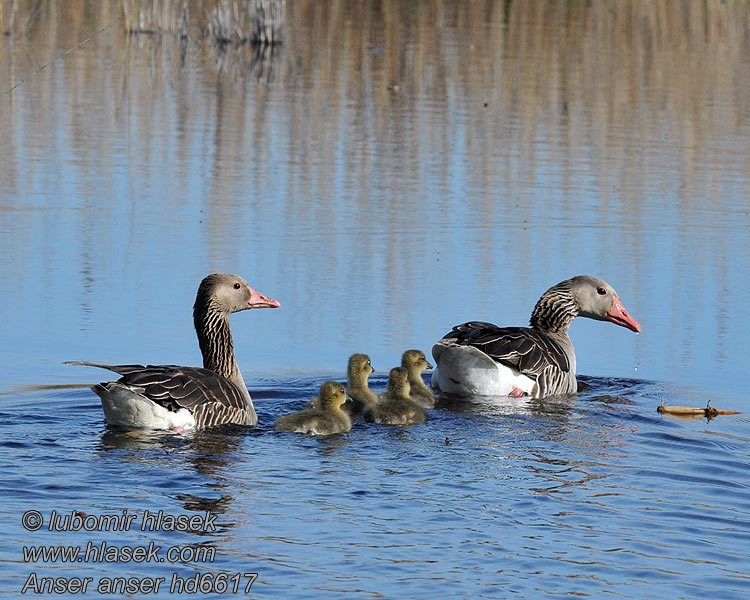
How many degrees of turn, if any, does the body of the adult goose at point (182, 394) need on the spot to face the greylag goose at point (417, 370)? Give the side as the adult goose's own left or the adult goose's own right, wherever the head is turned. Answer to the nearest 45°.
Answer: approximately 45° to the adult goose's own left

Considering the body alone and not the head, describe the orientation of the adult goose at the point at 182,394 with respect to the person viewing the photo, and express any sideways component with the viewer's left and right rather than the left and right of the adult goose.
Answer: facing to the right of the viewer

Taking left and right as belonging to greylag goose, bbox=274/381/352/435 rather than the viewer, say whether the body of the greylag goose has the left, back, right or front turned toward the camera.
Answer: right

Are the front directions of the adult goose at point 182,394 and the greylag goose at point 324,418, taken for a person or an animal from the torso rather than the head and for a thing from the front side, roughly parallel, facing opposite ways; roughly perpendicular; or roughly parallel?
roughly parallel

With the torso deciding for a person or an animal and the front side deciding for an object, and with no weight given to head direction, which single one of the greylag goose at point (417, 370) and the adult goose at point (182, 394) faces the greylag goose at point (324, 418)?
the adult goose

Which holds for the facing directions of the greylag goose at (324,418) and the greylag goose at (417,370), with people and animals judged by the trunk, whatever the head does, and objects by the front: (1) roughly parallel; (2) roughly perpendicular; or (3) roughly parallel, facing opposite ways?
roughly parallel

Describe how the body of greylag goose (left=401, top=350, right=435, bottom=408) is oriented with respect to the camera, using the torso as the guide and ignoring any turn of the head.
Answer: to the viewer's right

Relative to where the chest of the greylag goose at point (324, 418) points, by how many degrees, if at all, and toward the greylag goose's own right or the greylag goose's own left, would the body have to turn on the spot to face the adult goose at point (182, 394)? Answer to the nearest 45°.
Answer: approximately 180°

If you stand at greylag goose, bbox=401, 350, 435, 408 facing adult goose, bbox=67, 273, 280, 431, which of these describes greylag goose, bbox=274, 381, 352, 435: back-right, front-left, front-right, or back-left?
front-left

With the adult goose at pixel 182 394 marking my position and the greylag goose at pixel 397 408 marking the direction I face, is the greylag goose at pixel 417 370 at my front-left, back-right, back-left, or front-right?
front-left

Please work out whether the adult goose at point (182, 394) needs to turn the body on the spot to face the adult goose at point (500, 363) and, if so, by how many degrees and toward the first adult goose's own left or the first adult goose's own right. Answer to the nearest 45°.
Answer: approximately 45° to the first adult goose's own left

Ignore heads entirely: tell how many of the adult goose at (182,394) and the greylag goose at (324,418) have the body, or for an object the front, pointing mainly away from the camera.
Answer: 0

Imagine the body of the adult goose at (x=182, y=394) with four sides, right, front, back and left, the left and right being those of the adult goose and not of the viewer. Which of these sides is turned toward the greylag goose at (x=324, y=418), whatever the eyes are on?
front

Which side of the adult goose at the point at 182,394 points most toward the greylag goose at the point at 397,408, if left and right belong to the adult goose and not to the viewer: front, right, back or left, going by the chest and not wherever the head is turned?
front

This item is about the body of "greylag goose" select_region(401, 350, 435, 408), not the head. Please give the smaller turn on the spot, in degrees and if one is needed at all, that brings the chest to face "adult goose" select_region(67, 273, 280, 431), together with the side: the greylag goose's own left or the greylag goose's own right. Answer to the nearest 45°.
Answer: approximately 135° to the greylag goose's own right
